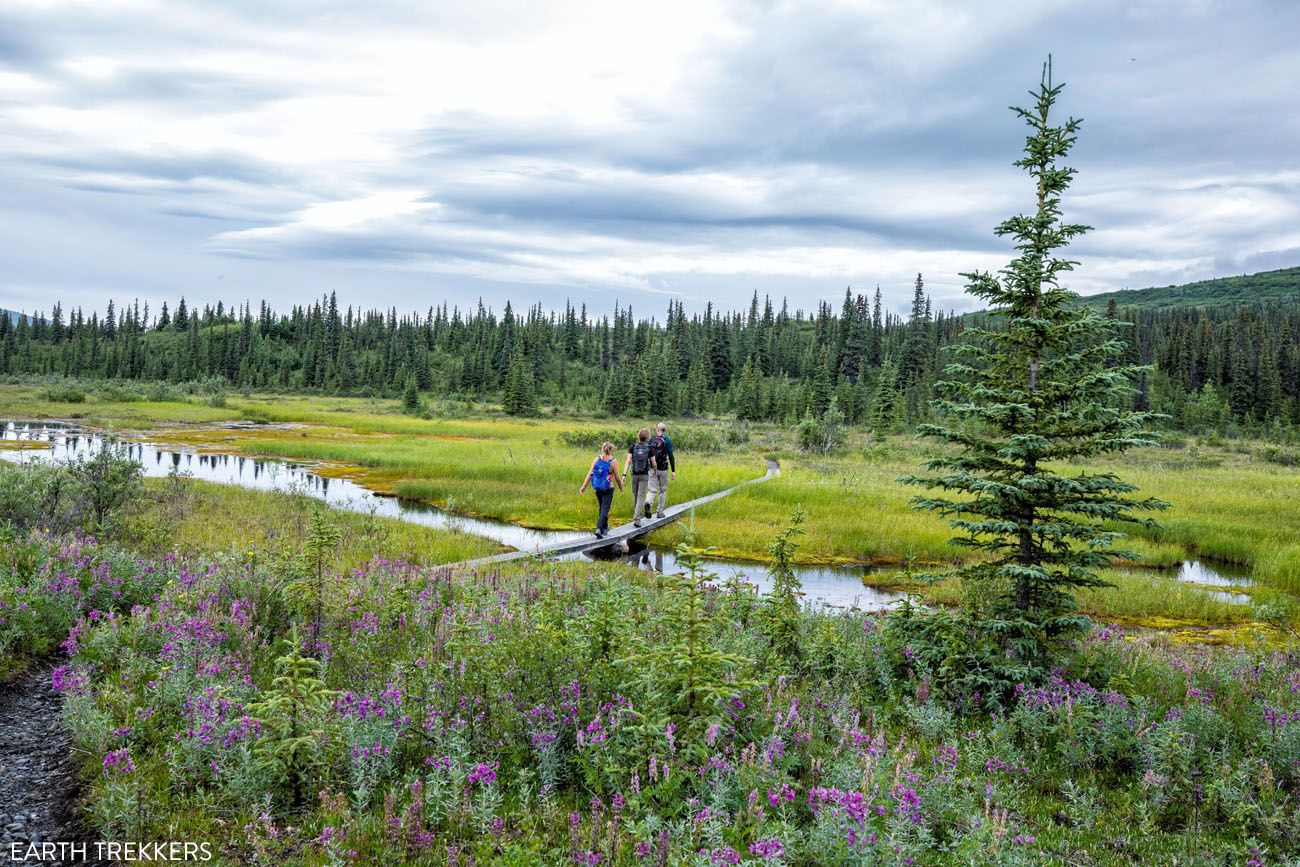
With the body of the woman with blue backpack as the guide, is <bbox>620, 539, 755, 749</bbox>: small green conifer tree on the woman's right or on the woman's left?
on the woman's right

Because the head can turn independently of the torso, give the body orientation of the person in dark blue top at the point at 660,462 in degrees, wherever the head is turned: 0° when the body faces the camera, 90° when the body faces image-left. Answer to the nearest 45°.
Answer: approximately 225°

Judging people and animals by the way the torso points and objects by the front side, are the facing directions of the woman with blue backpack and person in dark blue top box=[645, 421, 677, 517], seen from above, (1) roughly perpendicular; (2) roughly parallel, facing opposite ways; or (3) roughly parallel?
roughly parallel

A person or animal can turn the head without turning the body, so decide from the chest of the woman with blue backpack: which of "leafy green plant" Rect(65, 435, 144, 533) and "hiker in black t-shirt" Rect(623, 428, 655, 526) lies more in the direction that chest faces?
the hiker in black t-shirt

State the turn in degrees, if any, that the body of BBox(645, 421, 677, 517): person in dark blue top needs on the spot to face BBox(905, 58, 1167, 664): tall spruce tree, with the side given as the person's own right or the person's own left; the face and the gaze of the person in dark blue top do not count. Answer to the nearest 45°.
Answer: approximately 135° to the person's own right

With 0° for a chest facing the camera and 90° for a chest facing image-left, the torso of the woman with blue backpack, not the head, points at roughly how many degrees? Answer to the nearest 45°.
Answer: approximately 225°

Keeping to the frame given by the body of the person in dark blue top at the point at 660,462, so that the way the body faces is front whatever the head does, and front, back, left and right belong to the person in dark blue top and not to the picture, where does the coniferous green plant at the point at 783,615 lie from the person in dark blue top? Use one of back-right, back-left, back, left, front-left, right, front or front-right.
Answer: back-right

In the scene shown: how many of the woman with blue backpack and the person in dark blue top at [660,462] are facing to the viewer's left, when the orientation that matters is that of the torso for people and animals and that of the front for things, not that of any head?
0

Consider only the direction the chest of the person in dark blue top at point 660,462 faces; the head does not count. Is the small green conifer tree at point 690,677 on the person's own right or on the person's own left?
on the person's own right

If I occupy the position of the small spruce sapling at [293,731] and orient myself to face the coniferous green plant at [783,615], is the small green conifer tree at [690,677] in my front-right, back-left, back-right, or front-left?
front-right
